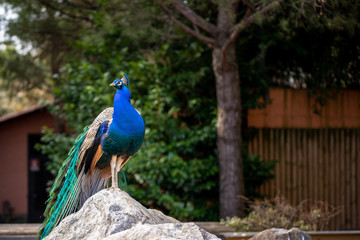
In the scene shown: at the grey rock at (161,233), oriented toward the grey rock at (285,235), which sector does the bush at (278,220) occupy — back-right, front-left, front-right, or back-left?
front-left

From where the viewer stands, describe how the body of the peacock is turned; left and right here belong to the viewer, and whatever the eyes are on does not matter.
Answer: facing the viewer and to the right of the viewer

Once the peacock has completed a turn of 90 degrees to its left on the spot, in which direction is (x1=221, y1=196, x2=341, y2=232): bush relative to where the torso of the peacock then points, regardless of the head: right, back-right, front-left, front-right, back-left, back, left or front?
front

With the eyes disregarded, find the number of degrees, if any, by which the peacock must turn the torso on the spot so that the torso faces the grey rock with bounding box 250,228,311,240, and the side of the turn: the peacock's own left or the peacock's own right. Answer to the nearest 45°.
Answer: approximately 45° to the peacock's own left

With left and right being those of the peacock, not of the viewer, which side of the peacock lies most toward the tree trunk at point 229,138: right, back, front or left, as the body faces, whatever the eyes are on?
left
